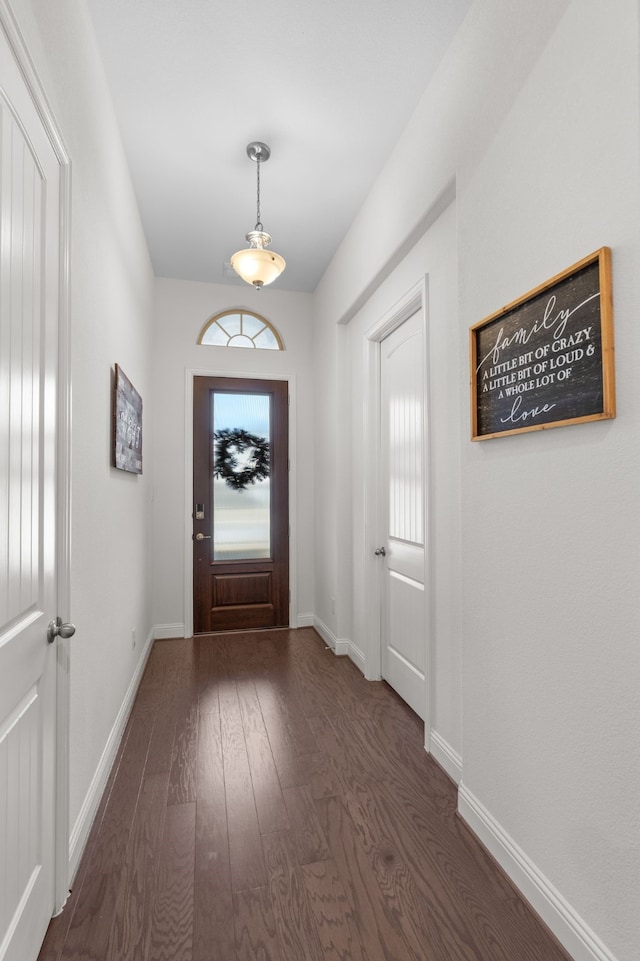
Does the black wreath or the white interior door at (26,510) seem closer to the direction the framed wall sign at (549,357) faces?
the white interior door

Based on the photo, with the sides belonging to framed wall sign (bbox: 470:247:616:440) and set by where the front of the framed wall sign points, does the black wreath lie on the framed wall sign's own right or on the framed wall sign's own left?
on the framed wall sign's own right

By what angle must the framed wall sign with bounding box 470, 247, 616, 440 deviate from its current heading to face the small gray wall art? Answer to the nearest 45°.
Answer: approximately 45° to its right

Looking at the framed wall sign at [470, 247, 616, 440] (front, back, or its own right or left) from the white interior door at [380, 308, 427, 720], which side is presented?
right

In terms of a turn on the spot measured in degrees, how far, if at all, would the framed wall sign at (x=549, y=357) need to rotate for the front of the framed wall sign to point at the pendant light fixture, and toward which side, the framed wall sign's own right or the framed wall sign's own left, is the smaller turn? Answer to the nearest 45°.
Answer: approximately 90° to the framed wall sign's own right

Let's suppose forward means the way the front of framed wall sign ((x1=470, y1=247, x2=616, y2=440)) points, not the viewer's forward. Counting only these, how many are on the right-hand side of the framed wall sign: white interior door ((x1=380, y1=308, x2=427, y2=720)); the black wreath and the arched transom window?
3

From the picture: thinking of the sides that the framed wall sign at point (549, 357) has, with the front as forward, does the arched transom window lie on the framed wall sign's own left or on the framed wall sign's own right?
on the framed wall sign's own right

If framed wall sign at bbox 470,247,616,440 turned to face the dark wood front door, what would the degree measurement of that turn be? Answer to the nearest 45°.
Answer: approximately 90° to its right

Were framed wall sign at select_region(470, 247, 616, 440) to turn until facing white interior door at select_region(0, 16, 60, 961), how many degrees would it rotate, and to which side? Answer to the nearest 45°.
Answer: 0° — it already faces it

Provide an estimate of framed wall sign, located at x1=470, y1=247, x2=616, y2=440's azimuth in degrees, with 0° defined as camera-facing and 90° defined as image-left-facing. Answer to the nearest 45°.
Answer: approximately 45°
